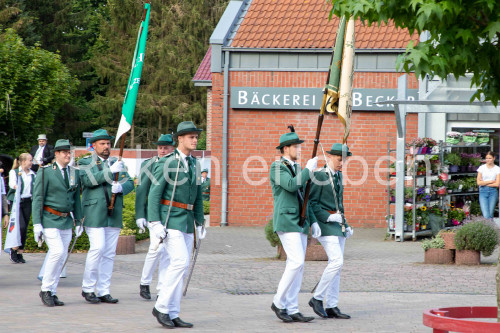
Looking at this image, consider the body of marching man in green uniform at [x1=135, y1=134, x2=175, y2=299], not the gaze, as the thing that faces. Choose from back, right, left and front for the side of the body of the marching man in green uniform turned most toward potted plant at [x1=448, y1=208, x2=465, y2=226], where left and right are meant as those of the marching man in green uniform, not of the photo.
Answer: left

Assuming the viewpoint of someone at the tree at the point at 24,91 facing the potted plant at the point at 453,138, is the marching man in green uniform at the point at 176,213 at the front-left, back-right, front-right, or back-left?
front-right

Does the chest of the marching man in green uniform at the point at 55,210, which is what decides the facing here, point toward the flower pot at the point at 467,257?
no

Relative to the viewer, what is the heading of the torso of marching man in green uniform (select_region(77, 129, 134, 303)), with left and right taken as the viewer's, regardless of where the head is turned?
facing the viewer and to the right of the viewer

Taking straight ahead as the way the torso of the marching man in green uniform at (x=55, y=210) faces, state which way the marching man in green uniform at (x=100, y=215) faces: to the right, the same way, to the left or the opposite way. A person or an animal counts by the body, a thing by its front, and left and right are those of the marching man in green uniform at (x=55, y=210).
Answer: the same way

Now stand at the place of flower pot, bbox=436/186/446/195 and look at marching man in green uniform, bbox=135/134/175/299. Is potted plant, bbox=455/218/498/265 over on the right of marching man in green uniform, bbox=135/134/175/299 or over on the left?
left

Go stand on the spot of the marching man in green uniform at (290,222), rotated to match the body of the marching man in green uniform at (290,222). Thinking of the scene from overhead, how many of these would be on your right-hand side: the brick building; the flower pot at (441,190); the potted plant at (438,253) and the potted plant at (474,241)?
0

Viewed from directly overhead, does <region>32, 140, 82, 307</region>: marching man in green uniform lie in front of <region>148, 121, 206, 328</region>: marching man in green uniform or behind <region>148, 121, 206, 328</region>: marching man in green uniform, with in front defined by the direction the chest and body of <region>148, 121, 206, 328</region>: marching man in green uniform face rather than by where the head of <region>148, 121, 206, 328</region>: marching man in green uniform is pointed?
behind

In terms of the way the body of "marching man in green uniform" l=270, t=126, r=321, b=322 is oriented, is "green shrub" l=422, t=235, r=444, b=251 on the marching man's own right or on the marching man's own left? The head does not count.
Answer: on the marching man's own left

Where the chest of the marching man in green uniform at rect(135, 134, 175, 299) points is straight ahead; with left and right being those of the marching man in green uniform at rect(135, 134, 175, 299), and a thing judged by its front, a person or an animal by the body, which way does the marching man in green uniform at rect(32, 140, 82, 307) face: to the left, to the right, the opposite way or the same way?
the same way

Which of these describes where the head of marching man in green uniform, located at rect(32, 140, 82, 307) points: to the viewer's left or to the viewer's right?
to the viewer's right

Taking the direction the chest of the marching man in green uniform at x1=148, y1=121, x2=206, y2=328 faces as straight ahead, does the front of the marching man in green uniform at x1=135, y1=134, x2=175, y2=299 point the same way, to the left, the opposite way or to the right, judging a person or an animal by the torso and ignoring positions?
the same way

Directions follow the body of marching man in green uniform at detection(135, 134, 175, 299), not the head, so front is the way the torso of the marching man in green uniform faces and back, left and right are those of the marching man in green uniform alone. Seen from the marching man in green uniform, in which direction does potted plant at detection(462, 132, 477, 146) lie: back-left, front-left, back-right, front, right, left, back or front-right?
left

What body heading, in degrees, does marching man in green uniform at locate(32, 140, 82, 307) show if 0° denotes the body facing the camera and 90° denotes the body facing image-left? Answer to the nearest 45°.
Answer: approximately 315°

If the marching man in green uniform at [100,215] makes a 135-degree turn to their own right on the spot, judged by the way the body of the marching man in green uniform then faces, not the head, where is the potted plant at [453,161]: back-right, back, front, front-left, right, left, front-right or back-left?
back-right

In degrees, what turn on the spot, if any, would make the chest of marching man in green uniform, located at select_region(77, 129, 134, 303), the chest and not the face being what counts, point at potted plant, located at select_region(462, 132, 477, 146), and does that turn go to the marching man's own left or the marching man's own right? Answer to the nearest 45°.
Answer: approximately 90° to the marching man's own left

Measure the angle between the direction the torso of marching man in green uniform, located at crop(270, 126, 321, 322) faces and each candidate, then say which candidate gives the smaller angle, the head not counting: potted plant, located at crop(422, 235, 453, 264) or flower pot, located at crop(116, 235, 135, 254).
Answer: the potted plant

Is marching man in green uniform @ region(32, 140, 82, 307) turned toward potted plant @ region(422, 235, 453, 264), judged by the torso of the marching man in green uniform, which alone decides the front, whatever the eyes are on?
no

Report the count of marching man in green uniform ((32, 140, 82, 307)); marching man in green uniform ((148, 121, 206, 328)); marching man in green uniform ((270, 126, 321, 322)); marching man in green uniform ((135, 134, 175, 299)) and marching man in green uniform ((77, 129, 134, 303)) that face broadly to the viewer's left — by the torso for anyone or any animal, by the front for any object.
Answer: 0
